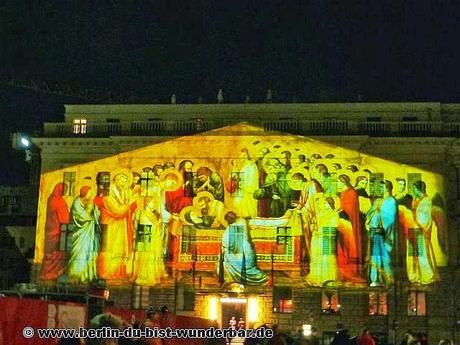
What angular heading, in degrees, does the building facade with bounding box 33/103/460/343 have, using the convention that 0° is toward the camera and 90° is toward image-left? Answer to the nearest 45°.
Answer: approximately 0°
